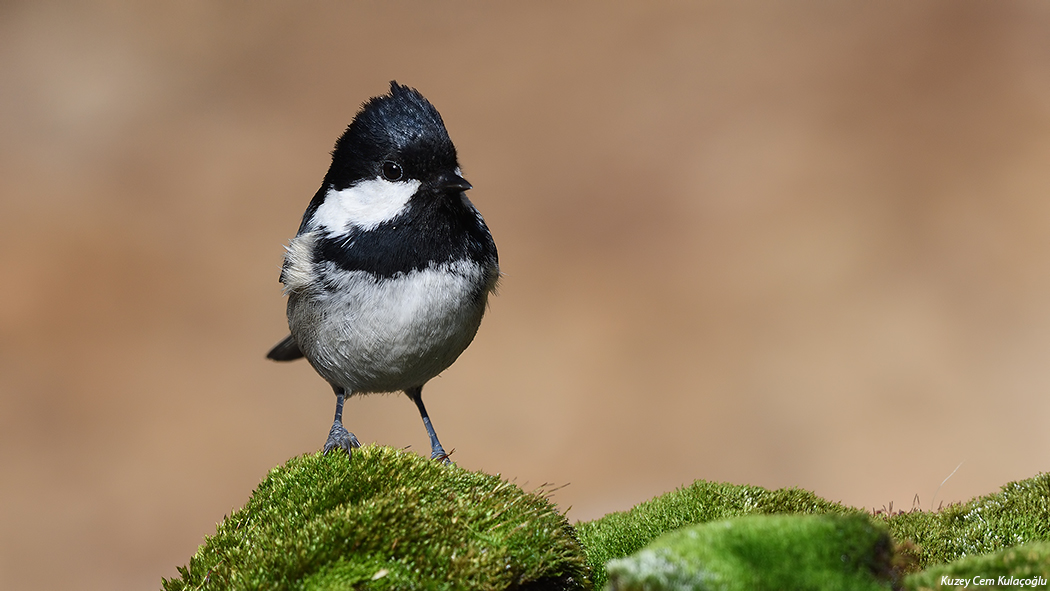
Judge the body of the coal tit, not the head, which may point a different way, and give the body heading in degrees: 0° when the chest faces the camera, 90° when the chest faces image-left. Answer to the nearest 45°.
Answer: approximately 315°
